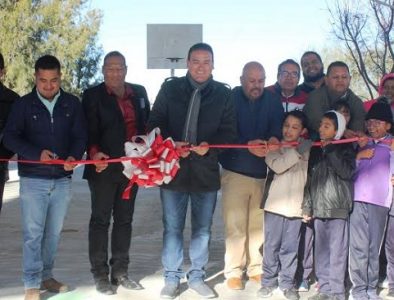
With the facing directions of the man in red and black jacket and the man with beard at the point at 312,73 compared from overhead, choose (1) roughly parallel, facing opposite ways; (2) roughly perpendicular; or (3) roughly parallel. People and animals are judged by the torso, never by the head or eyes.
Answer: roughly parallel

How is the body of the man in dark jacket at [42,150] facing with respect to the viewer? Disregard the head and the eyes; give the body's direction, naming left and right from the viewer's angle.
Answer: facing the viewer

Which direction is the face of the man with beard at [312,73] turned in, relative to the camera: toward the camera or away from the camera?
toward the camera

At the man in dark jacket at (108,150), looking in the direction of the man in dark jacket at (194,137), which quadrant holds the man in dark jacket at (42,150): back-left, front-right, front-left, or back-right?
back-right

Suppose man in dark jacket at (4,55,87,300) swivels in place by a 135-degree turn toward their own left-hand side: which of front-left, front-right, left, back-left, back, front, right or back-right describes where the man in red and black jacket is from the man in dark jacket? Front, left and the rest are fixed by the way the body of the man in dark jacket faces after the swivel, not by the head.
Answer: front-right

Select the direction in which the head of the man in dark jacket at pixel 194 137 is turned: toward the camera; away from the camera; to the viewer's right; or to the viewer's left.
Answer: toward the camera

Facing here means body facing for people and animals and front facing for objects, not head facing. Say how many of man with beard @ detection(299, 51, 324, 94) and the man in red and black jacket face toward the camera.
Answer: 2

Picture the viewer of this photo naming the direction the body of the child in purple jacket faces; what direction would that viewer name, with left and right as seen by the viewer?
facing the viewer and to the left of the viewer

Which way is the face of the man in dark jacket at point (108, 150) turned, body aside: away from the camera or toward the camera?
toward the camera

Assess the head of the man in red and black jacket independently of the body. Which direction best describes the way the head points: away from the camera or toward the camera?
toward the camera

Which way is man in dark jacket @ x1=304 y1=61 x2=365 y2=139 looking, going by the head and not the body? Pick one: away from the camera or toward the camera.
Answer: toward the camera

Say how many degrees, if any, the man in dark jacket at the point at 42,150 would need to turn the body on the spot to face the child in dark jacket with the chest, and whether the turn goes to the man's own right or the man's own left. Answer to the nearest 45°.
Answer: approximately 90° to the man's own left

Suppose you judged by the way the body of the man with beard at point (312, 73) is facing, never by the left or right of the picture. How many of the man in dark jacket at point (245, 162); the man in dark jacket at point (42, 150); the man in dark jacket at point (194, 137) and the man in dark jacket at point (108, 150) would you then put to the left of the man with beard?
0

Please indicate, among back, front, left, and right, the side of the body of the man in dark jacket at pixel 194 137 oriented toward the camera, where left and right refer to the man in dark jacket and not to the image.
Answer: front

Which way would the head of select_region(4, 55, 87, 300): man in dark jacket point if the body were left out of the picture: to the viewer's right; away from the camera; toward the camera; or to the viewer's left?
toward the camera
